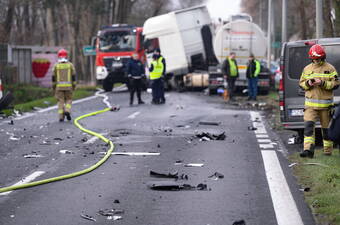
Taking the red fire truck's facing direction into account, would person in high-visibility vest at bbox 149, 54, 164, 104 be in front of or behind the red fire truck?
in front

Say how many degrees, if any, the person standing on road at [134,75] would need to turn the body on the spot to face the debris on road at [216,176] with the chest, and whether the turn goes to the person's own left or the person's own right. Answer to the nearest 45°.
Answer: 0° — they already face it

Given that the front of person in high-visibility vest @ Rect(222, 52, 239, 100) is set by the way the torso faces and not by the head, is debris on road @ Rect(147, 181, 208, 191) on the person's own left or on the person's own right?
on the person's own right

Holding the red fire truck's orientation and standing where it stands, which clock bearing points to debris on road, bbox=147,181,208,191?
The debris on road is roughly at 12 o'clock from the red fire truck.

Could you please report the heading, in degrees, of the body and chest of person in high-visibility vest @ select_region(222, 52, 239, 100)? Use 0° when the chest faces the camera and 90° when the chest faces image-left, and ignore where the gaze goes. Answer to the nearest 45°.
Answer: approximately 315°

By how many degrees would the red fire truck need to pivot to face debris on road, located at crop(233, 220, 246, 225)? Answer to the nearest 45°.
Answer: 0° — it already faces it
